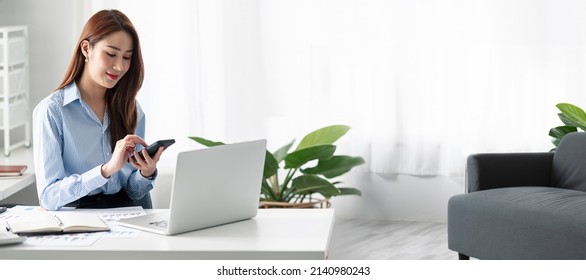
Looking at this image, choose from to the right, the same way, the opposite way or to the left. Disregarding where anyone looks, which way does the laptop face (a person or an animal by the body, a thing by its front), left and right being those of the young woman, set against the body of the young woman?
the opposite way

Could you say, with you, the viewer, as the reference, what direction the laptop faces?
facing away from the viewer and to the left of the viewer

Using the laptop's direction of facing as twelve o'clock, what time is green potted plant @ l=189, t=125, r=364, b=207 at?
The green potted plant is roughly at 2 o'clock from the laptop.

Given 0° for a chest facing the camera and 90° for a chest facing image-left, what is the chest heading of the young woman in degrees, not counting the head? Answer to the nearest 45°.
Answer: approximately 315°

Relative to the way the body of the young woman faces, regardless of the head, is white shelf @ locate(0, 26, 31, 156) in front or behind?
behind

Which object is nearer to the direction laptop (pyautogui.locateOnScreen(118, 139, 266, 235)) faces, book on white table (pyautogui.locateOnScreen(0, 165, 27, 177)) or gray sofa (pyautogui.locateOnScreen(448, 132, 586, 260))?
the book on white table

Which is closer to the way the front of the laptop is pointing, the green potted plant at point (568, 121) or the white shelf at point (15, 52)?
the white shelf

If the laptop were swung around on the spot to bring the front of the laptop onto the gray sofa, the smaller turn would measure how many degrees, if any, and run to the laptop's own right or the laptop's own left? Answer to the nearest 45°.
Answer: approximately 90° to the laptop's own right

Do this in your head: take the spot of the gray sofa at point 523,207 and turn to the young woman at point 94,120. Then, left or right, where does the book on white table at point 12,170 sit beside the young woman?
right
